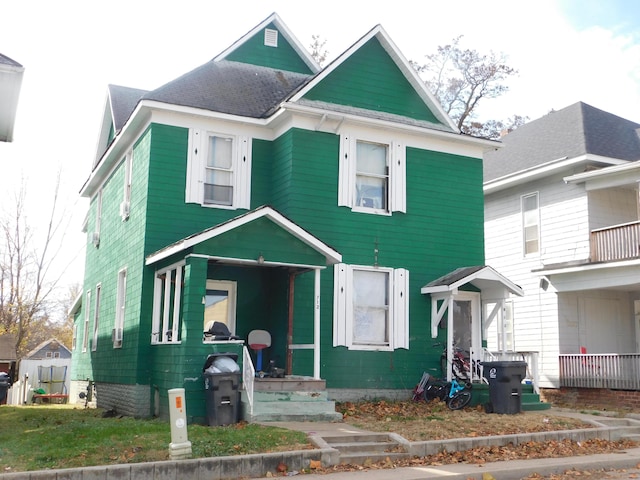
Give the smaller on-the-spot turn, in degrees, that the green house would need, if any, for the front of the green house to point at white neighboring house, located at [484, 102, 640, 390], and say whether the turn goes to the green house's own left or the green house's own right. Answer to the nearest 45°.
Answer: approximately 90° to the green house's own left

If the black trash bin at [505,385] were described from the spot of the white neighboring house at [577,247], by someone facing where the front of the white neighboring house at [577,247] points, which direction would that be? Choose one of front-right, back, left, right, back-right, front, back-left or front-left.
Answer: front-right

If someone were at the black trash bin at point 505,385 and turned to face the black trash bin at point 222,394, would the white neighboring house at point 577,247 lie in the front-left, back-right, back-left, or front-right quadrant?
back-right

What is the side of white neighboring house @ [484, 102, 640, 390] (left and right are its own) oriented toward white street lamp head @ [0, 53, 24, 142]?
right

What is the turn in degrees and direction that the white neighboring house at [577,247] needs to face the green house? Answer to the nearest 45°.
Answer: approximately 90° to its right

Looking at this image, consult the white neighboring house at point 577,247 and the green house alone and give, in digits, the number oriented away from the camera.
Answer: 0

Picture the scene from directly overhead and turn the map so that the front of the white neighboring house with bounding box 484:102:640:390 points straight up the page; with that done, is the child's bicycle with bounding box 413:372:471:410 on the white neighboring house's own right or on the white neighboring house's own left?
on the white neighboring house's own right

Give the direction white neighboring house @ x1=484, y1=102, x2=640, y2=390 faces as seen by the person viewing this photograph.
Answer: facing the viewer and to the right of the viewer

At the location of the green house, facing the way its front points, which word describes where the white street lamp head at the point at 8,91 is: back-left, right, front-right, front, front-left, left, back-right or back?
right
